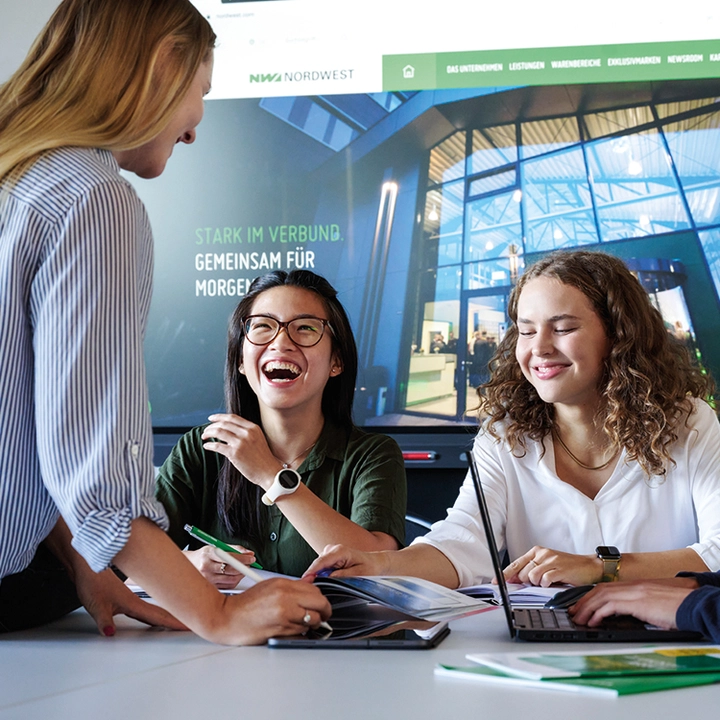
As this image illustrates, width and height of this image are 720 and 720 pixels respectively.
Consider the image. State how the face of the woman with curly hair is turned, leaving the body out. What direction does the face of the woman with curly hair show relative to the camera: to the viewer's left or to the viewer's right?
to the viewer's left

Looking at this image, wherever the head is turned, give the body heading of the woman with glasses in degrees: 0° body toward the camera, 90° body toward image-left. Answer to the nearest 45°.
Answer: approximately 0°

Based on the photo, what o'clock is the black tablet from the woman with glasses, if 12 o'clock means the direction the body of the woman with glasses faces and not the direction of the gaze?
The black tablet is roughly at 12 o'clock from the woman with glasses.

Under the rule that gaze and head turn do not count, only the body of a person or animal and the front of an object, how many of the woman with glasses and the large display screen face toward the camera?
2

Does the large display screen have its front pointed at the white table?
yes

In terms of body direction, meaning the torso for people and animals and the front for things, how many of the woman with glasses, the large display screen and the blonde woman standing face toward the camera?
2

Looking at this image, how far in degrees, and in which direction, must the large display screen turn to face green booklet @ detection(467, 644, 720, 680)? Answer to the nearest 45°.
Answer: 0° — it already faces it

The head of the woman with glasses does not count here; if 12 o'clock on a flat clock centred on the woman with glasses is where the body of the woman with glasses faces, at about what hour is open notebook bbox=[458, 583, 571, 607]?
The open notebook is roughly at 11 o'clock from the woman with glasses.

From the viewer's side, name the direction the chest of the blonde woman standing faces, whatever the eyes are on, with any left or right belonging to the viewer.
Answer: facing away from the viewer and to the right of the viewer
